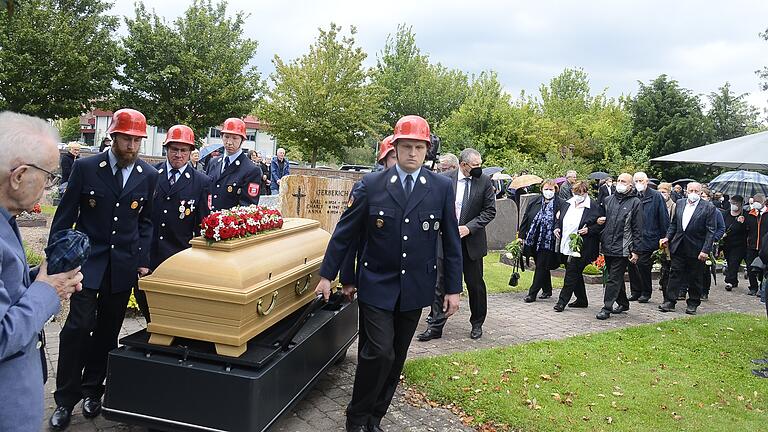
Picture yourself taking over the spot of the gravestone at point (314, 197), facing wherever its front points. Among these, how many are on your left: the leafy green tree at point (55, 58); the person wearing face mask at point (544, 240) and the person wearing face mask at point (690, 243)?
2

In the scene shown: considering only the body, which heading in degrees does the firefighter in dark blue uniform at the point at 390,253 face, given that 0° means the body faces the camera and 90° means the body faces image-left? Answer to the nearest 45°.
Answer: approximately 0°

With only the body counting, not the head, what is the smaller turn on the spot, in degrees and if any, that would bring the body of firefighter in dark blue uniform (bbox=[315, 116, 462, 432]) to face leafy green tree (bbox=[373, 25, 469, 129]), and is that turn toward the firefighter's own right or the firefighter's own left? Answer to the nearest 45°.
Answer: approximately 180°

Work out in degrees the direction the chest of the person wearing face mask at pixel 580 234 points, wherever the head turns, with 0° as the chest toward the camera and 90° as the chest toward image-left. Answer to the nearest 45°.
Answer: approximately 45°

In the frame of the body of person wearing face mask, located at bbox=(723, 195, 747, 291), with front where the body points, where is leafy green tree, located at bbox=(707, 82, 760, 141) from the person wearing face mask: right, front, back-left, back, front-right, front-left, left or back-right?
back-right

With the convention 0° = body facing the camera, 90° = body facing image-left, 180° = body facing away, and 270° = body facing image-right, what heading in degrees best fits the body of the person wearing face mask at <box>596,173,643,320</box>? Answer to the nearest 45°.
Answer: approximately 45°

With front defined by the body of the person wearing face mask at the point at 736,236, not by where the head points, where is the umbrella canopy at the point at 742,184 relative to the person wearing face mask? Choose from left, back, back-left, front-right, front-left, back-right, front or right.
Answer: back-right

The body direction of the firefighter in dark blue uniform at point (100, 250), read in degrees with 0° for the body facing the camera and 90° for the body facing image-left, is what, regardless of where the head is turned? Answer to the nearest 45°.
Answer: approximately 0°

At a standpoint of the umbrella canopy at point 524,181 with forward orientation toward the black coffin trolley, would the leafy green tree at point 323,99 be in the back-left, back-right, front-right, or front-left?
back-right

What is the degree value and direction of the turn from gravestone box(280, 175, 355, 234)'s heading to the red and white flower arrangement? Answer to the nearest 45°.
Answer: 0° — it already faces it

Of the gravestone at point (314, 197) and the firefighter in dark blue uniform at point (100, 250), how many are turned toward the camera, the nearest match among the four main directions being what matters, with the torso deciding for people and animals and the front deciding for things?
2

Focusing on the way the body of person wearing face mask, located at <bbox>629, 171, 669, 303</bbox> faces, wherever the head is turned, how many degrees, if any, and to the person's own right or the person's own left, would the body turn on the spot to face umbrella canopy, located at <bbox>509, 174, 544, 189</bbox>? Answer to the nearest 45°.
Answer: approximately 90° to the person's own right
